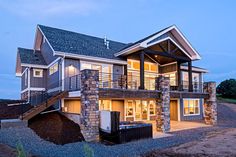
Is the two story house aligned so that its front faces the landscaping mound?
no

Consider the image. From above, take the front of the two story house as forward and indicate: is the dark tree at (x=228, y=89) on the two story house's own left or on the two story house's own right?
on the two story house's own left

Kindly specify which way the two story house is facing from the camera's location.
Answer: facing the viewer and to the right of the viewer
